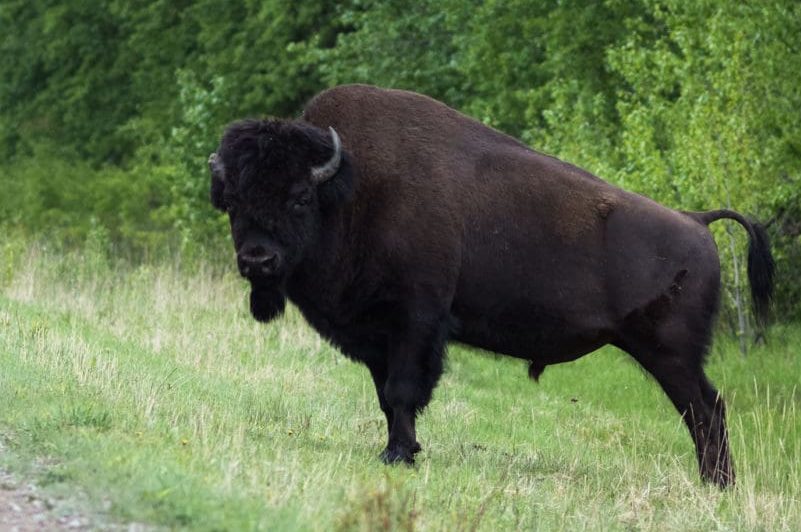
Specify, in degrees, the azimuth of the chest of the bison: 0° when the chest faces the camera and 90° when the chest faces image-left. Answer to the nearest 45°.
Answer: approximately 90°
